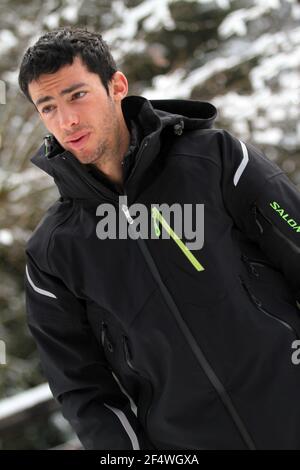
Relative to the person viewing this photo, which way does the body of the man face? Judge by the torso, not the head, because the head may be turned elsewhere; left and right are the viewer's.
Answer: facing the viewer and to the left of the viewer
